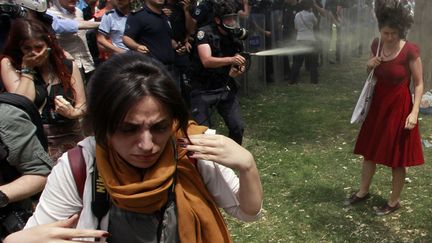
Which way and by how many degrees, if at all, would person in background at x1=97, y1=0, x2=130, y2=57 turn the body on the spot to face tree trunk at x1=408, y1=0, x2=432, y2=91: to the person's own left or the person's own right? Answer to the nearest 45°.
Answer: approximately 45° to the person's own left

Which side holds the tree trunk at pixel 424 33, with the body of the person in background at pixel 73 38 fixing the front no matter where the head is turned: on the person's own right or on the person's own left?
on the person's own left

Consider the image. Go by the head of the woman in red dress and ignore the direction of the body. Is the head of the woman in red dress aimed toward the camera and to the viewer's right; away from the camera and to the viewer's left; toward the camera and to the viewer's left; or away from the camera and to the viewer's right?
toward the camera and to the viewer's left

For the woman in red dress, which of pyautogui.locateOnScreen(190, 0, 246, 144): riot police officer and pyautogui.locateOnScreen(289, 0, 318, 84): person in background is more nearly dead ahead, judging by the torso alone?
the riot police officer

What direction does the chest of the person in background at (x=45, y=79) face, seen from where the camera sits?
toward the camera

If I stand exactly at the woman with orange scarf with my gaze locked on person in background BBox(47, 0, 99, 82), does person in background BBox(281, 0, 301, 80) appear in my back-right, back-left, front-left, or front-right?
front-right

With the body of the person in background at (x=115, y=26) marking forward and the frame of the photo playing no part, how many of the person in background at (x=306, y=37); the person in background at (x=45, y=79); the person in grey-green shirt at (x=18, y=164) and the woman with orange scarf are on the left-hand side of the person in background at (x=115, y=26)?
1

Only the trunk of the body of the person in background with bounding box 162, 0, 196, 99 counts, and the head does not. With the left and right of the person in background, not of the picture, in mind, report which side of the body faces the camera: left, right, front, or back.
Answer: front

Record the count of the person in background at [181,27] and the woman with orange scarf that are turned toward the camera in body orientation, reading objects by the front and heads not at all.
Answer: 2

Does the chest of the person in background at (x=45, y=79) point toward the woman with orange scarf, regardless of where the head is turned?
yes

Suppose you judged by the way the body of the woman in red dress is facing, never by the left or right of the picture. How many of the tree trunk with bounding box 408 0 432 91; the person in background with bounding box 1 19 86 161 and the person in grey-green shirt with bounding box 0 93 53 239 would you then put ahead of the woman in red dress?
2
